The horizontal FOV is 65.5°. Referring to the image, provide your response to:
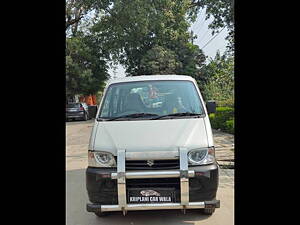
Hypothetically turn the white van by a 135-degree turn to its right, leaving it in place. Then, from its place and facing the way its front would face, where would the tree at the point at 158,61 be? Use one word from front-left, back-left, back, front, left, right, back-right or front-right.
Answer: front-right

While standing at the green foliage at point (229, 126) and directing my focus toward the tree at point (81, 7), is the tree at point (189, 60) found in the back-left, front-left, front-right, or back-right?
front-right

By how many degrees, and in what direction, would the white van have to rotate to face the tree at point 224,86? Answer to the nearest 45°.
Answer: approximately 180°

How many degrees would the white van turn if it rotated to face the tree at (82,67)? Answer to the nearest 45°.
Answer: approximately 180°

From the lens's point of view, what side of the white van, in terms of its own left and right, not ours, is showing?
front

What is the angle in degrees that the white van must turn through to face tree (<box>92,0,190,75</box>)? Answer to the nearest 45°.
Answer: approximately 180°

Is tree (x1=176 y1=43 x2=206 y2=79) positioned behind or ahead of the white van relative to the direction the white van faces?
behind

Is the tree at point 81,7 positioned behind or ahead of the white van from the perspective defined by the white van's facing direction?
behind

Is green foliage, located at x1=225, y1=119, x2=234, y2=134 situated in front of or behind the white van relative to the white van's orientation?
behind

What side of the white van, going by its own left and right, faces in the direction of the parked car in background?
back
